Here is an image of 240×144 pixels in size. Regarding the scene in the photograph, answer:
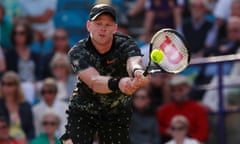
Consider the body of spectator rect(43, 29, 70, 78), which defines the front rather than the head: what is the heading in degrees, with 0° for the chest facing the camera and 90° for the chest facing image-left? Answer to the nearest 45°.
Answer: approximately 0°

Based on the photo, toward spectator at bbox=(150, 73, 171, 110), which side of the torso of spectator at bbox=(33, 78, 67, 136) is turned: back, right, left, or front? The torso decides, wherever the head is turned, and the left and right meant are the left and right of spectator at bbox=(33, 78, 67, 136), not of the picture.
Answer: left

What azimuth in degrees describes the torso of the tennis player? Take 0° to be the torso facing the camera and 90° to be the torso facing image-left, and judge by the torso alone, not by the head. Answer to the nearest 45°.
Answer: approximately 0°
